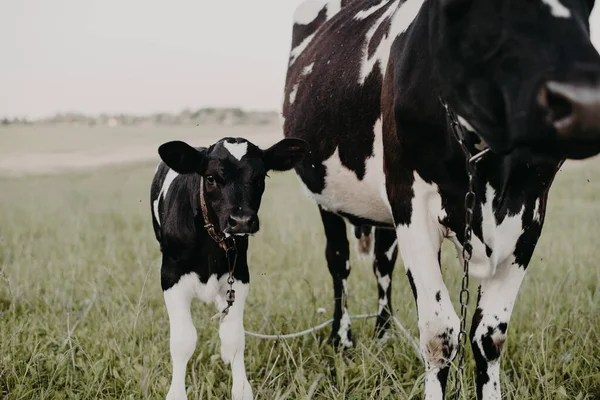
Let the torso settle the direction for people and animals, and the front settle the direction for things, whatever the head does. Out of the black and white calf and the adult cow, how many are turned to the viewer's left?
0

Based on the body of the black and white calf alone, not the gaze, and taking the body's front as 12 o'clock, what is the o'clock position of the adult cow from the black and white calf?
The adult cow is roughly at 10 o'clock from the black and white calf.

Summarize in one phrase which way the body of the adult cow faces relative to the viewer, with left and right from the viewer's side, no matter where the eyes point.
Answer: facing the viewer and to the right of the viewer

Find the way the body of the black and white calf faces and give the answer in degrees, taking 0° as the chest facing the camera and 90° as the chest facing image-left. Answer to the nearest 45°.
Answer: approximately 0°

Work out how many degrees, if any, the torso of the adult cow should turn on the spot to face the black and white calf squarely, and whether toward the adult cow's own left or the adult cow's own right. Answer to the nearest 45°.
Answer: approximately 135° to the adult cow's own right
